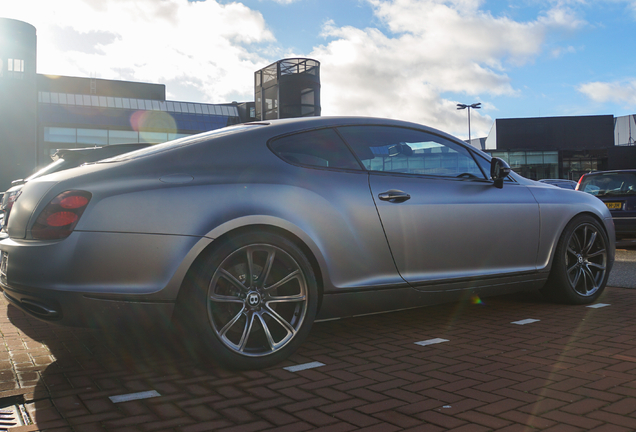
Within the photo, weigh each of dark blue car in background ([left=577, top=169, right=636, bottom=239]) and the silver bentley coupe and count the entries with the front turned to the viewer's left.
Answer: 0

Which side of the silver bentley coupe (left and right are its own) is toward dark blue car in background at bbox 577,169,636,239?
front

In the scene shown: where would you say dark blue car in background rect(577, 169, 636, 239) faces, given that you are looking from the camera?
facing away from the viewer

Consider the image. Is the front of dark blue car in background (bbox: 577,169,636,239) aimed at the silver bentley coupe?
no

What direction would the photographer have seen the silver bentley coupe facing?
facing away from the viewer and to the right of the viewer
